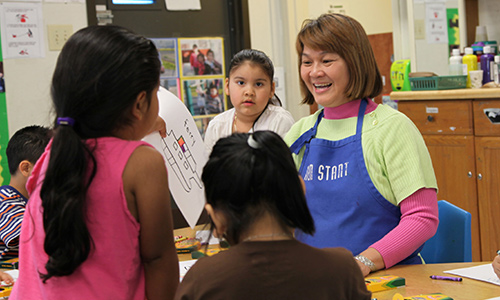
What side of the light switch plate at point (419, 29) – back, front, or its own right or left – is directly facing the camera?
front

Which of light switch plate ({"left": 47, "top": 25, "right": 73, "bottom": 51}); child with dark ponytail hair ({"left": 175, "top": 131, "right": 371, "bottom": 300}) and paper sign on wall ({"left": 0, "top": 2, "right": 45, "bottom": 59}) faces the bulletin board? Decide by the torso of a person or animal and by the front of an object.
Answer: the child with dark ponytail hair

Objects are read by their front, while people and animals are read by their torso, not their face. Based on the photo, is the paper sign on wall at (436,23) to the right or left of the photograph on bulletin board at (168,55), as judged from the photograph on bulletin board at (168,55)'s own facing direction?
on its left

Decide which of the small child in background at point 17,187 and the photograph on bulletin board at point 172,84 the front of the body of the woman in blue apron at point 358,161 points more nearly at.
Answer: the small child in background

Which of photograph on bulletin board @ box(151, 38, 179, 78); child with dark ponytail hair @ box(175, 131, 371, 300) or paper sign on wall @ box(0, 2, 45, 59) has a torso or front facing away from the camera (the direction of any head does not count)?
the child with dark ponytail hair

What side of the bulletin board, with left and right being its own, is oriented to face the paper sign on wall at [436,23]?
left

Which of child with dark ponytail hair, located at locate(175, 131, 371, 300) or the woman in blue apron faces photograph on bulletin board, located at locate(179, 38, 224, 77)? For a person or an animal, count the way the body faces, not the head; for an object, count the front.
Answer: the child with dark ponytail hair

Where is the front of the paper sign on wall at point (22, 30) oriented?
toward the camera

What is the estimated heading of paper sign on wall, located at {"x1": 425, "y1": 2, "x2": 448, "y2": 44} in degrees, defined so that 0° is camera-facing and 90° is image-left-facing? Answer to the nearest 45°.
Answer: approximately 0°

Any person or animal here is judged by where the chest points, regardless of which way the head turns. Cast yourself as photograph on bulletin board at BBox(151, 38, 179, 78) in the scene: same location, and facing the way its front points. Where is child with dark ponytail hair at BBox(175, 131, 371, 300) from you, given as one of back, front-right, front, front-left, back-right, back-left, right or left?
front

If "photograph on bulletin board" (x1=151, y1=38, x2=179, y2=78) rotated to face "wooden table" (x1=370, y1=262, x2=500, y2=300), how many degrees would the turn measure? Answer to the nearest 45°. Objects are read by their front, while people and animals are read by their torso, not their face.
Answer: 0° — it already faces it

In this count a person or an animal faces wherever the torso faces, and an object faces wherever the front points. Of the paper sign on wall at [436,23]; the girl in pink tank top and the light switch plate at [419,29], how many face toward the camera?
2

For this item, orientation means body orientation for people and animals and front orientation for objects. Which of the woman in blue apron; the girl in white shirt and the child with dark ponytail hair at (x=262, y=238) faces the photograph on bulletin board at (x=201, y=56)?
the child with dark ponytail hair

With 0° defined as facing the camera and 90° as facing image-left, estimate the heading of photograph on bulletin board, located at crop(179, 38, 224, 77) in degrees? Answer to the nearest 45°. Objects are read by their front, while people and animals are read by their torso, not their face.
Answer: approximately 0°

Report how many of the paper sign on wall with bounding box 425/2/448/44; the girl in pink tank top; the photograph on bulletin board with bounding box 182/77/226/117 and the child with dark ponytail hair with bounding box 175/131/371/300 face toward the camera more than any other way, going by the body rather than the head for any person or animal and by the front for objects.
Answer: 2

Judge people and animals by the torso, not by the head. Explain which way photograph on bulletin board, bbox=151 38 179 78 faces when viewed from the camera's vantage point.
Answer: facing the viewer

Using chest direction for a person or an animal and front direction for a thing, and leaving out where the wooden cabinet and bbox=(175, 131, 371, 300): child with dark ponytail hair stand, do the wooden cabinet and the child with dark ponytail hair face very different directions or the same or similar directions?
very different directions

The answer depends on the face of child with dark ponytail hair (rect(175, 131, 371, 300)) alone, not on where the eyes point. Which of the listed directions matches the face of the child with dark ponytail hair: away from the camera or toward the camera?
away from the camera

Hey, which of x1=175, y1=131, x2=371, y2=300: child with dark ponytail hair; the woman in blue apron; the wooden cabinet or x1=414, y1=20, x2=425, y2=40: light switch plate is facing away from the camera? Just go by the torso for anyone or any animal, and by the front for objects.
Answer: the child with dark ponytail hair

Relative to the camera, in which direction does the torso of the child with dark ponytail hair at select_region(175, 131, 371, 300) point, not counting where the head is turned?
away from the camera

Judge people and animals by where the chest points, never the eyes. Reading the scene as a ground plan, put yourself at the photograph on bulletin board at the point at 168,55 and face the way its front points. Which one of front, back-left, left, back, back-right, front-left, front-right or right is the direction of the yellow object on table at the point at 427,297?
front
